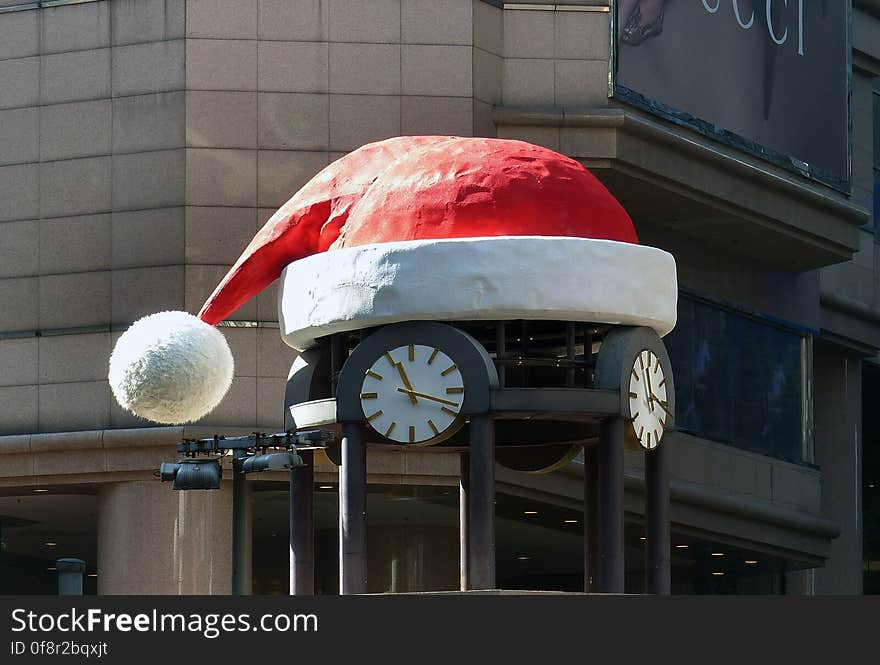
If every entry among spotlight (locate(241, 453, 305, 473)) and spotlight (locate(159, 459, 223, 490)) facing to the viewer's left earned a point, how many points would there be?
2

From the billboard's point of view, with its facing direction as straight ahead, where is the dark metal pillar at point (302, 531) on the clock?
The dark metal pillar is roughly at 2 o'clock from the billboard.

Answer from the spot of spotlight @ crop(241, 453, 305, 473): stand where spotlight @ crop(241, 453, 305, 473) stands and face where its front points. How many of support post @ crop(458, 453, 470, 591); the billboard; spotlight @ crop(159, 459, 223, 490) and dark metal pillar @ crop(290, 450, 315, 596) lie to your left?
0

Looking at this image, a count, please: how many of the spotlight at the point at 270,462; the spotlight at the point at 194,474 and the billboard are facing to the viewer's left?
2

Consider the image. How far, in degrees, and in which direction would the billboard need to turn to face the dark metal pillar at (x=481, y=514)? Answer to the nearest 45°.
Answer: approximately 45° to its right

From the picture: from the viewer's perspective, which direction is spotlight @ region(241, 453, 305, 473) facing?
to the viewer's left

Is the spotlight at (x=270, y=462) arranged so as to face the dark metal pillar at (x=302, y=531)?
no

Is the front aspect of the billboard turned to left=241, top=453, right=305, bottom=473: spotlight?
no

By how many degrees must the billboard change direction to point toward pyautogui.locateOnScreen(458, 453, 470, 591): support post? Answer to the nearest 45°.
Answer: approximately 45° to its right

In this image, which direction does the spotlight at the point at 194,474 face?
to the viewer's left

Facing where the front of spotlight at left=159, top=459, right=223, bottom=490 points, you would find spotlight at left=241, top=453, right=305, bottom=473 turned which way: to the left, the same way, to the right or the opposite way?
the same way

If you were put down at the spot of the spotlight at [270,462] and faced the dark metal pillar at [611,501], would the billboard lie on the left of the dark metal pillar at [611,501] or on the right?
left
